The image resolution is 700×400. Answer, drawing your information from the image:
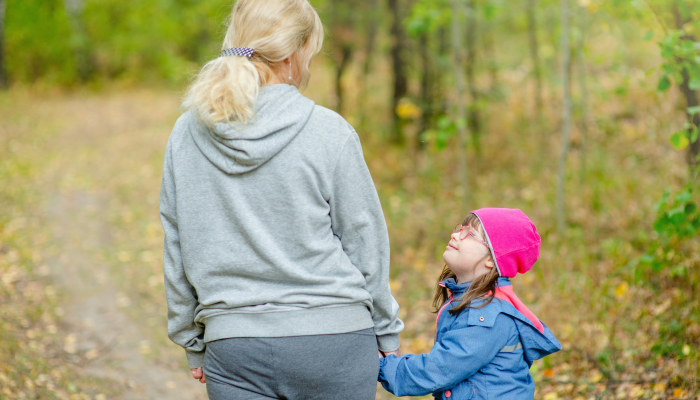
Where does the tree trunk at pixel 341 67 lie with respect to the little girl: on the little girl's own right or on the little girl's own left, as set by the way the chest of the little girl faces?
on the little girl's own right

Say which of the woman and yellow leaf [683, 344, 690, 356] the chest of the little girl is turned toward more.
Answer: the woman

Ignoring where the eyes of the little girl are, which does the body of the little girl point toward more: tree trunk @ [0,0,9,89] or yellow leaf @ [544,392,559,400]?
the tree trunk

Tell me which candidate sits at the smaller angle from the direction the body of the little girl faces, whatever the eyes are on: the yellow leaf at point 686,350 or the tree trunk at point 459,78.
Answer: the tree trunk

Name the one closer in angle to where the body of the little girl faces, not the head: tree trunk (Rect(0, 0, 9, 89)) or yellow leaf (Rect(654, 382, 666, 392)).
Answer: the tree trunk

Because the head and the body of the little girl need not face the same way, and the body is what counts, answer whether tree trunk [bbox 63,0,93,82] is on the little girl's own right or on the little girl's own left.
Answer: on the little girl's own right

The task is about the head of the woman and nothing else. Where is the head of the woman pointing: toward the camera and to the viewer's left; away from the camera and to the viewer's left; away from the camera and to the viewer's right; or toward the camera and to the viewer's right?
away from the camera and to the viewer's right

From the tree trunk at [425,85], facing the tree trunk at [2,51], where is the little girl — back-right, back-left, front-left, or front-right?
back-left

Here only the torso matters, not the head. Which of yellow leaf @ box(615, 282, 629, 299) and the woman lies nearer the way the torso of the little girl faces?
the woman

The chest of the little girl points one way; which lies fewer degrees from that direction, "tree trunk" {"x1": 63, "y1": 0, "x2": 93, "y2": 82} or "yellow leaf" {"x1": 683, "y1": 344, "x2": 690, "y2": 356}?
the tree trunk

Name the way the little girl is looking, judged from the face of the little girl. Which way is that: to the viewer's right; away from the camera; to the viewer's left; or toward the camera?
to the viewer's left

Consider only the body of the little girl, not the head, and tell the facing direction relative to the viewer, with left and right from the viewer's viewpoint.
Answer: facing to the left of the viewer
